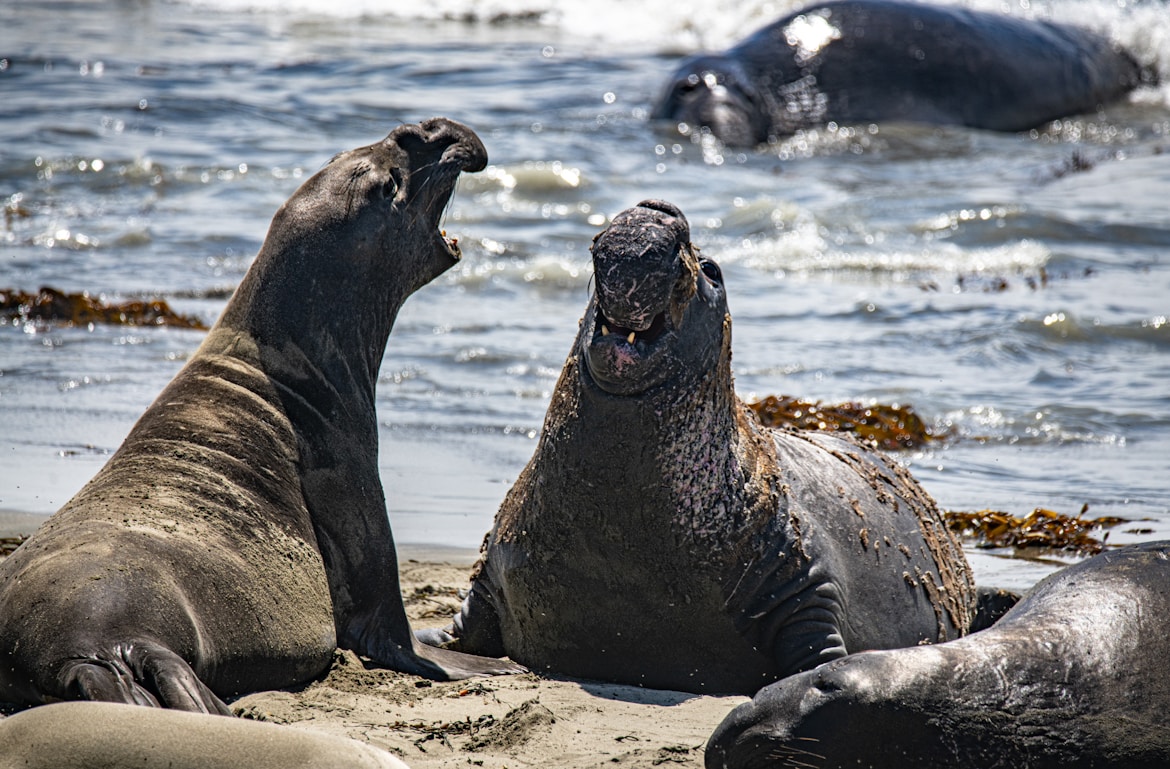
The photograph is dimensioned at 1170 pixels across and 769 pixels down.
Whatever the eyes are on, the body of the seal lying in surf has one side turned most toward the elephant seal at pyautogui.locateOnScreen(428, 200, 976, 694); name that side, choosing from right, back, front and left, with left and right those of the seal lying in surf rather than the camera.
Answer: left

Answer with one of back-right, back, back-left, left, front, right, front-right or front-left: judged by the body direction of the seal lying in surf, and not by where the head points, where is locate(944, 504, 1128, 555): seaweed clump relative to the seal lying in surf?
left

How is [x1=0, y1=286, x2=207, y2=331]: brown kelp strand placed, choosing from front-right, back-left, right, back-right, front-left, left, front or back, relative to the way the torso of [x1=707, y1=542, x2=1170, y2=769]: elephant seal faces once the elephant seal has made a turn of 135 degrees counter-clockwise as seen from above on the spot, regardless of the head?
back

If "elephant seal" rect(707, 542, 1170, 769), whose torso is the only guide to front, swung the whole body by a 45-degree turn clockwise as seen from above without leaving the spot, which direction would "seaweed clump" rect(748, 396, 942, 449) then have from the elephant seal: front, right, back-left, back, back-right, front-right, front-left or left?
front-right

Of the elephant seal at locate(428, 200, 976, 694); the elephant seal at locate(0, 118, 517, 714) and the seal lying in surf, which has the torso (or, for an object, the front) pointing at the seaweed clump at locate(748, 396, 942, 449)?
the elephant seal at locate(0, 118, 517, 714)

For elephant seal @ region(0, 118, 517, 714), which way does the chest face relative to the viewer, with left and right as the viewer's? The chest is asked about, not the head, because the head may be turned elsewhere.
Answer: facing away from the viewer and to the right of the viewer

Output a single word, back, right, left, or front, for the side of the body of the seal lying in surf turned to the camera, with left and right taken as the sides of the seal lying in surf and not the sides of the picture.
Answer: left

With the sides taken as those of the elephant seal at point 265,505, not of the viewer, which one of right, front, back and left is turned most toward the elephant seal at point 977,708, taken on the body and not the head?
right

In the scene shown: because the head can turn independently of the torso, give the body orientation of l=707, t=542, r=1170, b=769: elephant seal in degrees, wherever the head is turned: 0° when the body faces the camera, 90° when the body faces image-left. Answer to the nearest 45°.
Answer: approximately 90°

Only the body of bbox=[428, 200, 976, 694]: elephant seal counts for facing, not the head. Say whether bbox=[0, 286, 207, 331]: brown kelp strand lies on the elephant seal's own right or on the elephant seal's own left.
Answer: on the elephant seal's own right

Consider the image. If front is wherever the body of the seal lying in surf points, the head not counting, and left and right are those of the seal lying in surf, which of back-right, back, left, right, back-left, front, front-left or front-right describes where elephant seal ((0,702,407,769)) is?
left

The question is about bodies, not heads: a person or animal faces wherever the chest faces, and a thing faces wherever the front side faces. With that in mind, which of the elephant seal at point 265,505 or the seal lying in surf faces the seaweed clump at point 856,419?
the elephant seal

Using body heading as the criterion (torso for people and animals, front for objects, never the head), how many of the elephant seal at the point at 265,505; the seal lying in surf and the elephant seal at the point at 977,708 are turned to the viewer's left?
2

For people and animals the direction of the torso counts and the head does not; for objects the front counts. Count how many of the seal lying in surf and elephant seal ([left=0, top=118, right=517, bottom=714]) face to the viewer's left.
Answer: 1

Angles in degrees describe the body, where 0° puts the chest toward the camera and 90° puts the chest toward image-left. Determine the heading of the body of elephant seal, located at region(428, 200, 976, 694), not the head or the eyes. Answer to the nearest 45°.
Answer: approximately 45°
